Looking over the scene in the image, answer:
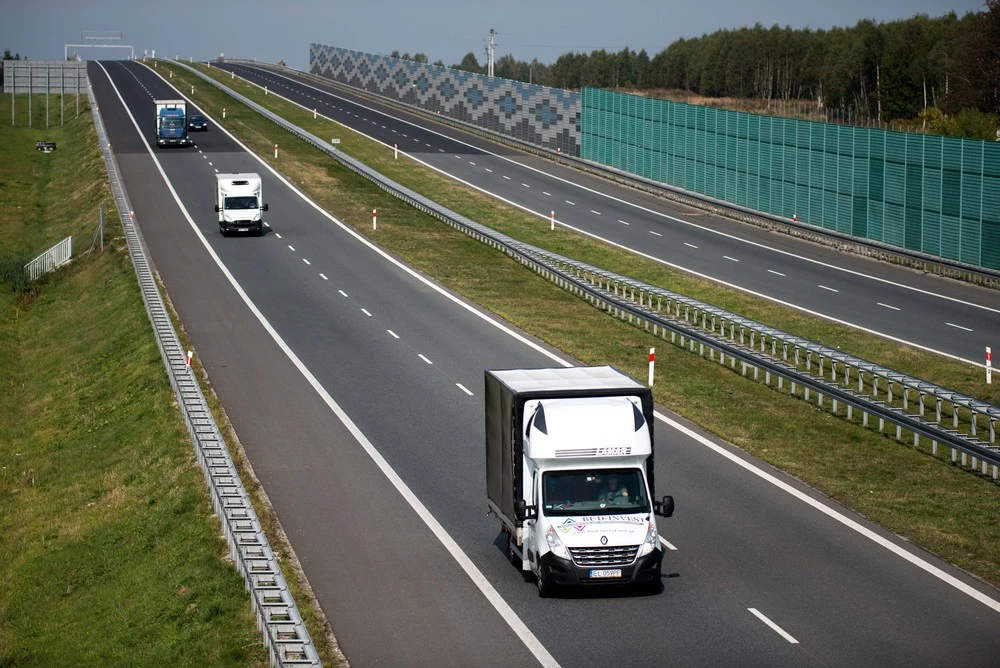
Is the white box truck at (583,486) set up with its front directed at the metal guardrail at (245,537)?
no

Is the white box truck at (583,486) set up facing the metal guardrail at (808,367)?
no

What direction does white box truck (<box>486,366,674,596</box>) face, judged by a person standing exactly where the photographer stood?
facing the viewer
